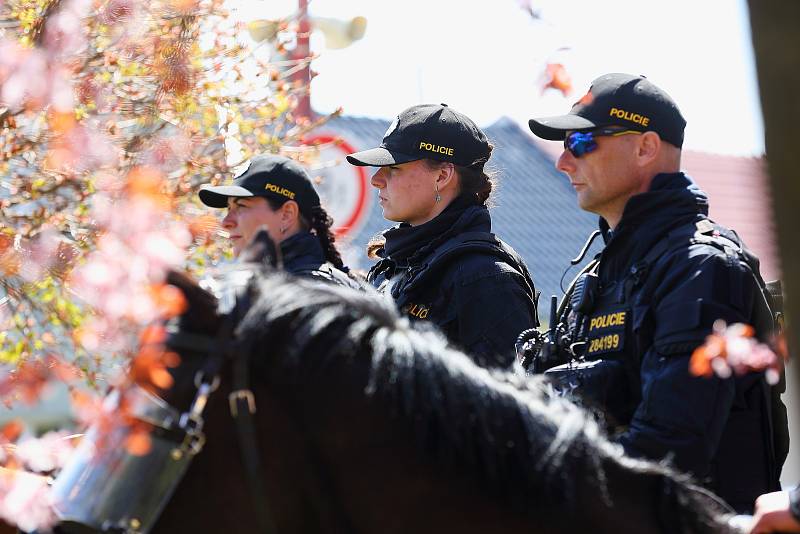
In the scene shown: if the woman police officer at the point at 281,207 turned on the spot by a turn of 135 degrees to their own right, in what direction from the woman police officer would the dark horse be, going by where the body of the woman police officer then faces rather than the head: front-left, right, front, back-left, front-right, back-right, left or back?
back-right

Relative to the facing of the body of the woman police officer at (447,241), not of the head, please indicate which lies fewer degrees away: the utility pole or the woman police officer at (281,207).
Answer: the woman police officer

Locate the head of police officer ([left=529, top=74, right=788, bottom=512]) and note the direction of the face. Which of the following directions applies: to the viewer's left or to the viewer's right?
to the viewer's left

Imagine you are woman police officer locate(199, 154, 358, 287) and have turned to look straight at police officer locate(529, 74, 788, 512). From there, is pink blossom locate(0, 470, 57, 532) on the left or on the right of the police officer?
right

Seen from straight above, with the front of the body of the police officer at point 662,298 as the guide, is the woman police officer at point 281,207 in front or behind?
in front

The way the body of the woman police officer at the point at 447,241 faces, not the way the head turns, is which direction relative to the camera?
to the viewer's left

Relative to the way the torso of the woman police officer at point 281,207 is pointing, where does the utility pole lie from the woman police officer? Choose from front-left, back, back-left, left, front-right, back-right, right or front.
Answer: right

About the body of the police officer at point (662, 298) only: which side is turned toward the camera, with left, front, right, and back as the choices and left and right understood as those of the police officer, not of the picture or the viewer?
left

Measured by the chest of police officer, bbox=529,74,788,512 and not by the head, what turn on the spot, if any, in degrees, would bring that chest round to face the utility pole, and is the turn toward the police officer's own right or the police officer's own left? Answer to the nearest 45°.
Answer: approximately 45° to the police officer's own right

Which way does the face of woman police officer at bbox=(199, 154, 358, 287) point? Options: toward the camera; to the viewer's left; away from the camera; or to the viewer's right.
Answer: to the viewer's left

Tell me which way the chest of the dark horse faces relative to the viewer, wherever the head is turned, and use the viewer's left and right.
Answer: facing to the left of the viewer

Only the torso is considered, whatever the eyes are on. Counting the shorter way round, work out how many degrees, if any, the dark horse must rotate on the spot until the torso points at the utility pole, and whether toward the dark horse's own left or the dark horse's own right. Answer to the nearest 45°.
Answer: approximately 90° to the dark horse's own right

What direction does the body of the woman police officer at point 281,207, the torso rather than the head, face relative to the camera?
to the viewer's left
